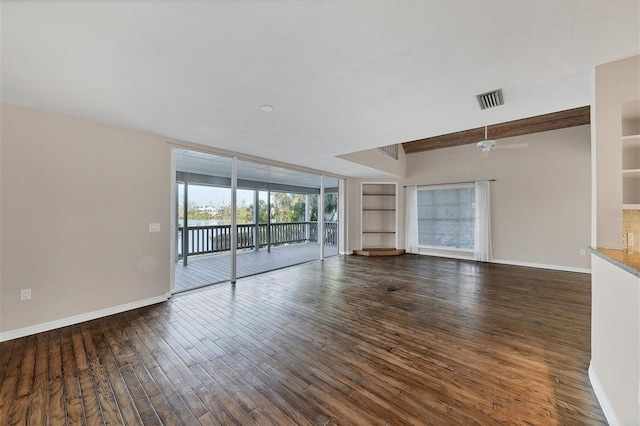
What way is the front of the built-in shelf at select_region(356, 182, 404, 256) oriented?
toward the camera

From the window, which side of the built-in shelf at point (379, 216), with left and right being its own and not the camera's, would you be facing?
left

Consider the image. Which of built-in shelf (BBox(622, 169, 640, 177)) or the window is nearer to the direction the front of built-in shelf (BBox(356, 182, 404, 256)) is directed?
the built-in shelf

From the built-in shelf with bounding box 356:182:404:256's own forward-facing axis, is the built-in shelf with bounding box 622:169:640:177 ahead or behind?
ahead

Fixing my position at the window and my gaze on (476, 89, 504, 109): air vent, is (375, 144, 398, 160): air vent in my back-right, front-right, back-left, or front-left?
front-right

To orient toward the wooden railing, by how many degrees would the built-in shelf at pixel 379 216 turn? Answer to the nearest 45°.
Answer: approximately 90° to its right

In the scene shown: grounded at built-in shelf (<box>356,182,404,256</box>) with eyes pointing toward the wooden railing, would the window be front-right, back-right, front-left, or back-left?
back-left

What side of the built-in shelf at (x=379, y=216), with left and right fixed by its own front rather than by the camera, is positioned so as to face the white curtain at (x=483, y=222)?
left
